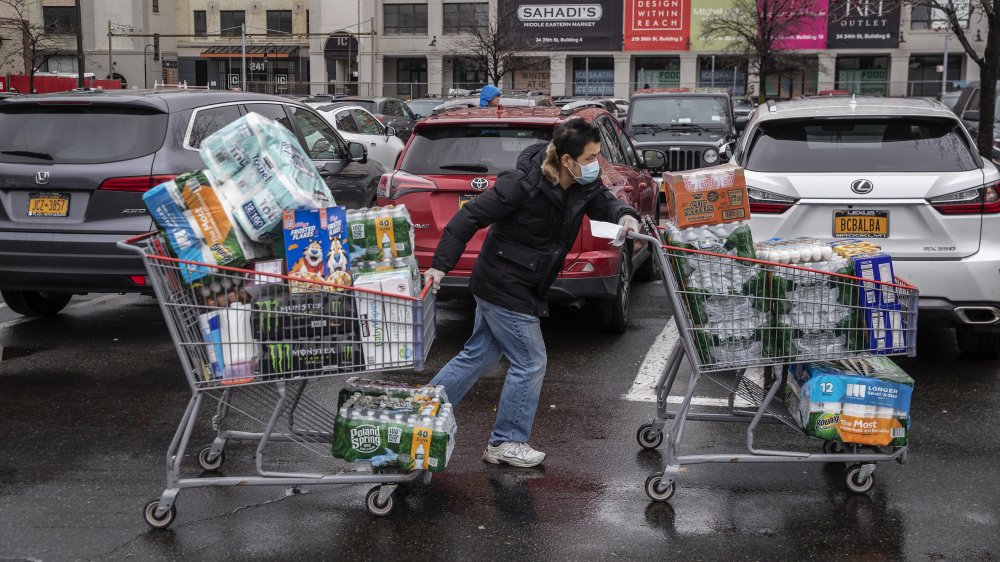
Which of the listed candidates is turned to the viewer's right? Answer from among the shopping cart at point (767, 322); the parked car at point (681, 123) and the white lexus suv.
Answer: the shopping cart

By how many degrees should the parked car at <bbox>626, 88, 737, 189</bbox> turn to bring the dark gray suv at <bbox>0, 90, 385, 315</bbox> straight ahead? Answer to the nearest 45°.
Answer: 0° — it already faces it

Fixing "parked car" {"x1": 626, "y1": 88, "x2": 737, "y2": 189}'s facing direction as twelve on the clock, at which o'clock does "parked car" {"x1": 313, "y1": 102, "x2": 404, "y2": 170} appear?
"parked car" {"x1": 313, "y1": 102, "x2": 404, "y2": 170} is roughly at 3 o'clock from "parked car" {"x1": 626, "y1": 88, "x2": 737, "y2": 189}.

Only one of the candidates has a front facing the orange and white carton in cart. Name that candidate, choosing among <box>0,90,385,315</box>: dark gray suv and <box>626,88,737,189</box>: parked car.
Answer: the parked car

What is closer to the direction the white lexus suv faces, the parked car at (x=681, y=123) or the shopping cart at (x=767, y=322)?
the parked car

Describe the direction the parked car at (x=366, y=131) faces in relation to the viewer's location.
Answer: facing away from the viewer and to the right of the viewer

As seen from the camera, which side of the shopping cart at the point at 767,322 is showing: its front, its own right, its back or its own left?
right

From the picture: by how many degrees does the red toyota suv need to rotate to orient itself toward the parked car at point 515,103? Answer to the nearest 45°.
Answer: approximately 45° to its left

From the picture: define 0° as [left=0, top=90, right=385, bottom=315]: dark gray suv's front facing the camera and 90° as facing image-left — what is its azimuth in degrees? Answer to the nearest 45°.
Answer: approximately 225°

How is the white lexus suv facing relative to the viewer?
away from the camera

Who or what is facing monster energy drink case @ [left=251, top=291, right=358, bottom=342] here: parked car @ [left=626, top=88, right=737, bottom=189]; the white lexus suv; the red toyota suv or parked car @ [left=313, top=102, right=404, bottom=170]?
parked car @ [left=626, top=88, right=737, bottom=189]

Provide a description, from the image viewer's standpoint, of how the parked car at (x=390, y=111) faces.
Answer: facing away from the viewer and to the right of the viewer

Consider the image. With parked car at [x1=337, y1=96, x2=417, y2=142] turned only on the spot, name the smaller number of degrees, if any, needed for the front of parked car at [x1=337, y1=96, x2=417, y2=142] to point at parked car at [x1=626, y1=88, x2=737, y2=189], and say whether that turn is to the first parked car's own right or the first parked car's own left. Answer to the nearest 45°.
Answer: approximately 90° to the first parked car's own right
